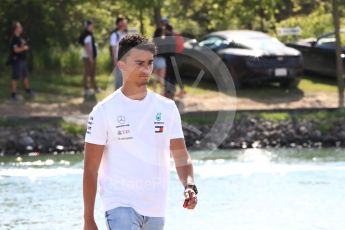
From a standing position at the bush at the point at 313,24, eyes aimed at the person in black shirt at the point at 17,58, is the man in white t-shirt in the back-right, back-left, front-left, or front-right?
front-left

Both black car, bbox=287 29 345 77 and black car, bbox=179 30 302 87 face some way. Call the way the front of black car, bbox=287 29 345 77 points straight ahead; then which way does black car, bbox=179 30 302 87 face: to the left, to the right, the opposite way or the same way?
the same way

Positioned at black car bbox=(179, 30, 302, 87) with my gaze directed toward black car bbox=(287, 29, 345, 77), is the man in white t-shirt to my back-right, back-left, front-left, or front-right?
back-right
